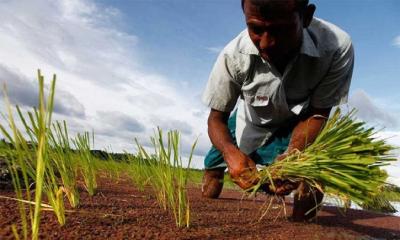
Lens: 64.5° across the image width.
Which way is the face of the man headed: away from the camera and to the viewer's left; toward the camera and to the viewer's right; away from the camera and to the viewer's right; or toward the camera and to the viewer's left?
toward the camera and to the viewer's left

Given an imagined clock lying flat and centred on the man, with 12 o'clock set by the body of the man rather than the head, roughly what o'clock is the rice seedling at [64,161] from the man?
The rice seedling is roughly at 2 o'clock from the man.

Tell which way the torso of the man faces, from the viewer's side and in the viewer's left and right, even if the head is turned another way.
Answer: facing the viewer

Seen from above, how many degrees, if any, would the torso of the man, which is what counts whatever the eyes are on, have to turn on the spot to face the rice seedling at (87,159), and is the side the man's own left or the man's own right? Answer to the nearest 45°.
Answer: approximately 90° to the man's own right
